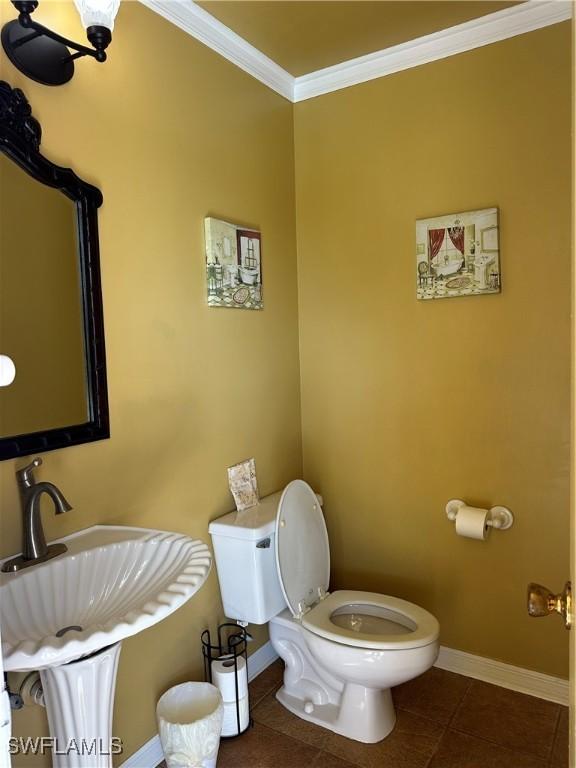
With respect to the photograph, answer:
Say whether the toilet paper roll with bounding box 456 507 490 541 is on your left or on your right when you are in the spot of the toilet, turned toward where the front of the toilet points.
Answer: on your left

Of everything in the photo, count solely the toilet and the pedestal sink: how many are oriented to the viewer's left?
0

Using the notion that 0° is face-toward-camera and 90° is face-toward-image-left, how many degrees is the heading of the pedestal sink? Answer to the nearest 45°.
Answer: approximately 315°

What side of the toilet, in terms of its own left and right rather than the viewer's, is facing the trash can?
right

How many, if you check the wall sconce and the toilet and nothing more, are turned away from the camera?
0

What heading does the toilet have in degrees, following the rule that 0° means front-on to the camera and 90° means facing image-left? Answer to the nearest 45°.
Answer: approximately 315°

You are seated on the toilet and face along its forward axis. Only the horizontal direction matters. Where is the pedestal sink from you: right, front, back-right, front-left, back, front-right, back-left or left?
right

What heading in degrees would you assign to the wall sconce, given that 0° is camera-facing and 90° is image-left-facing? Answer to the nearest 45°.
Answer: approximately 315°
